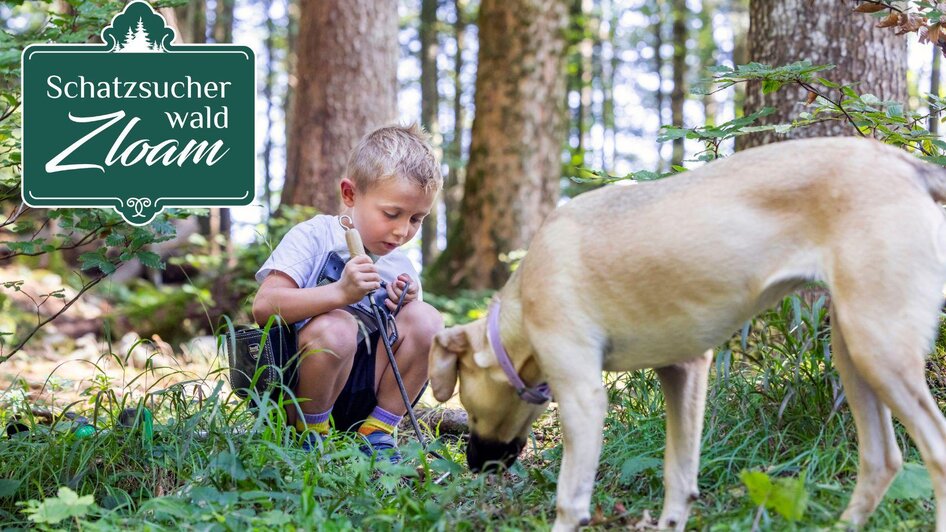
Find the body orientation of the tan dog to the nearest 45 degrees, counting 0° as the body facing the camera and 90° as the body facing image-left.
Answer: approximately 90°

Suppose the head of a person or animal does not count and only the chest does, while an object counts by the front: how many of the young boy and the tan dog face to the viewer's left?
1

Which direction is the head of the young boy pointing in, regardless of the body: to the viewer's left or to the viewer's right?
to the viewer's right

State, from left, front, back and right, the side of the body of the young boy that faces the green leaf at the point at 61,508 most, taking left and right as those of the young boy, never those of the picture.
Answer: right

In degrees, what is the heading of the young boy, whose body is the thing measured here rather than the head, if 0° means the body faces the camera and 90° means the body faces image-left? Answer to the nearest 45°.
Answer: approximately 315°

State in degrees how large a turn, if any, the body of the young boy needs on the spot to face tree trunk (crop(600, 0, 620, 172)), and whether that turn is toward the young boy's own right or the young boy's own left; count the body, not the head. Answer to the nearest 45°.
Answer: approximately 135° to the young boy's own left

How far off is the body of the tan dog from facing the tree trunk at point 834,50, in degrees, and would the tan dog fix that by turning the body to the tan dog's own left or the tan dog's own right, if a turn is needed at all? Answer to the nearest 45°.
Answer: approximately 90° to the tan dog's own right
